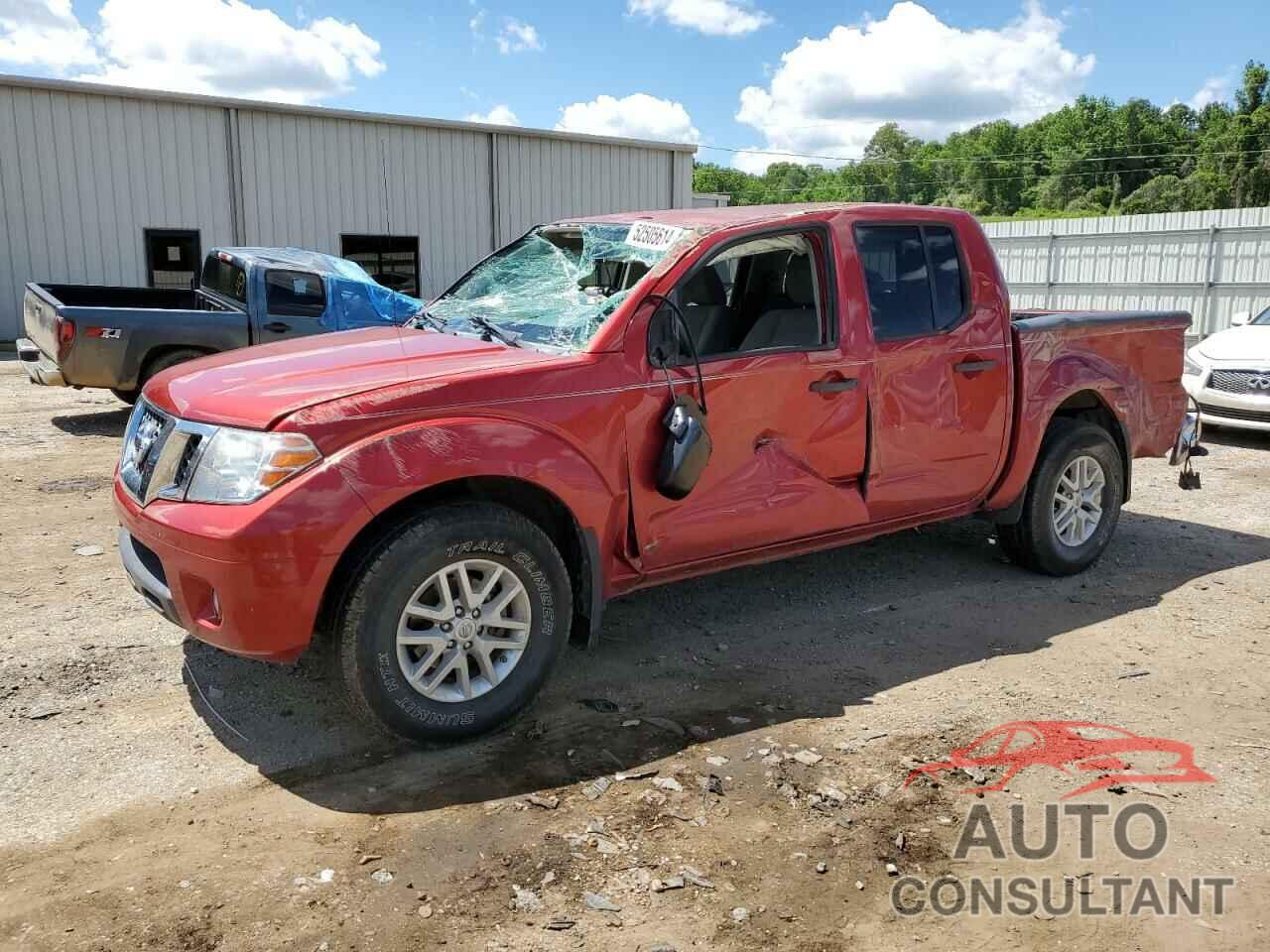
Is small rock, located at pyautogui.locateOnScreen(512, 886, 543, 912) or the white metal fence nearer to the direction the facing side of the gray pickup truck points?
the white metal fence

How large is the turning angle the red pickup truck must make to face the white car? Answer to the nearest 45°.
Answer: approximately 180°

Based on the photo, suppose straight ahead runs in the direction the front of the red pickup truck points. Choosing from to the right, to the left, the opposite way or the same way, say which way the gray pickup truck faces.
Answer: the opposite way

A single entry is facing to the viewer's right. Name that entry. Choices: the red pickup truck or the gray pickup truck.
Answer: the gray pickup truck

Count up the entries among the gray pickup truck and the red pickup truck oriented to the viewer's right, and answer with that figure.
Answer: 1

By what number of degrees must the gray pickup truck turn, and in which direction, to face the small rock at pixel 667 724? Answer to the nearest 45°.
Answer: approximately 90° to its right

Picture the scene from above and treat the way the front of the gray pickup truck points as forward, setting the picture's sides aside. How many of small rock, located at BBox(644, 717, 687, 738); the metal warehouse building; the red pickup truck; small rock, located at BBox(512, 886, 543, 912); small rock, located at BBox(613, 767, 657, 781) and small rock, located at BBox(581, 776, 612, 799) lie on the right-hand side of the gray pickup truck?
5

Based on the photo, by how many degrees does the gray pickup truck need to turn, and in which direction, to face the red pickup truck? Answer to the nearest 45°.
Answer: approximately 90° to its right

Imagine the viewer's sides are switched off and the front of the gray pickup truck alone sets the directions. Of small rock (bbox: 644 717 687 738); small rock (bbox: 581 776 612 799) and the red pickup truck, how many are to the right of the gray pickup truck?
3

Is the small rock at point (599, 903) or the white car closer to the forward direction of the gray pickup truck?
the white car

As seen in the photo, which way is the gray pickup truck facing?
to the viewer's right

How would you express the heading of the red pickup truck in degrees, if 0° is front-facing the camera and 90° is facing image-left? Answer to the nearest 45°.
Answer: approximately 45°

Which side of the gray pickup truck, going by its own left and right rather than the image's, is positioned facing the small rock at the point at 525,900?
right

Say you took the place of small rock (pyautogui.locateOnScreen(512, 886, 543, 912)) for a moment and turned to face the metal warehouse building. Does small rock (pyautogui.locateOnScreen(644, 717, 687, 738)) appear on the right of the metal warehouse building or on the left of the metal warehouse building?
right
